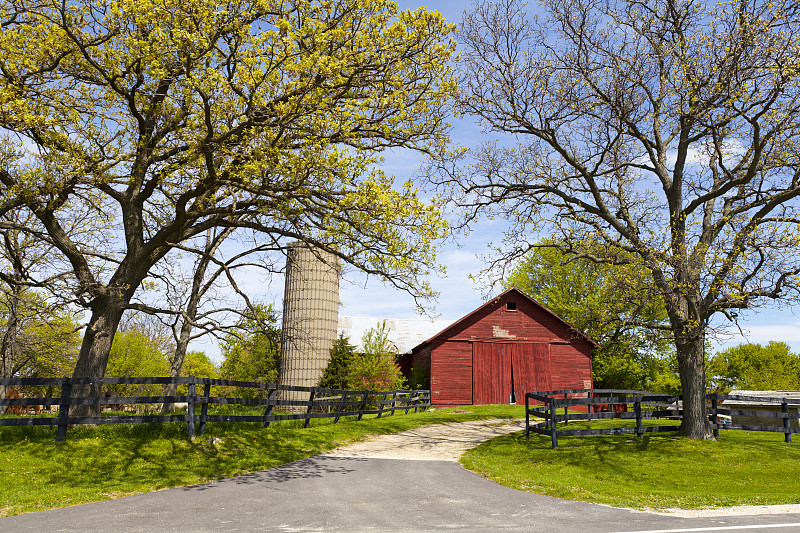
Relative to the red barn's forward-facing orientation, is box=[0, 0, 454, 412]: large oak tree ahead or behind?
ahead

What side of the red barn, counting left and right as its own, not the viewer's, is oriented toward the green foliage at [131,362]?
right

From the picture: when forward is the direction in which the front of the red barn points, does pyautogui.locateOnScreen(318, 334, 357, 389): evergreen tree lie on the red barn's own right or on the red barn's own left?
on the red barn's own right

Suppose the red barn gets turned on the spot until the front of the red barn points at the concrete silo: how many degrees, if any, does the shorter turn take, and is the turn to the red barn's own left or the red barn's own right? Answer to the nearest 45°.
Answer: approximately 90° to the red barn's own right

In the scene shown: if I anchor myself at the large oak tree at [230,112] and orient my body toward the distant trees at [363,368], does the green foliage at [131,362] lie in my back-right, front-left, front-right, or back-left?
front-left

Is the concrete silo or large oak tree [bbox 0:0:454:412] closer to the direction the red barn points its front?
the large oak tree

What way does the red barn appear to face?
toward the camera
